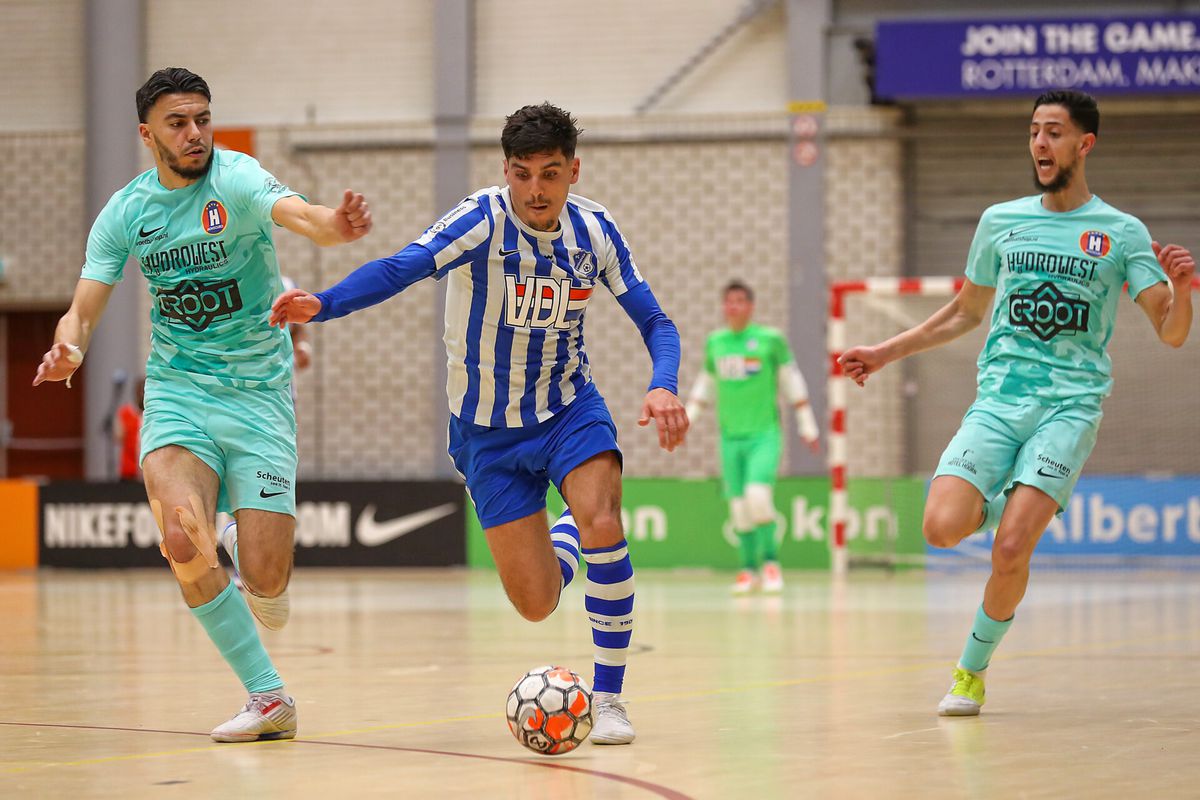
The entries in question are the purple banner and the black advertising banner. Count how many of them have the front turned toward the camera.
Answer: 2

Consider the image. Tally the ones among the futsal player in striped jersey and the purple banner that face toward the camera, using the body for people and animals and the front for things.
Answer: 2

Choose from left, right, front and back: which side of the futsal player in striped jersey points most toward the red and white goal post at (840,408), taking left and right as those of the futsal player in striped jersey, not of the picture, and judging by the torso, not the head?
back

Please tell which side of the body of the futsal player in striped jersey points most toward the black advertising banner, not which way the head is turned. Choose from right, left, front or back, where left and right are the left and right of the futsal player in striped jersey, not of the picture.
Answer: back

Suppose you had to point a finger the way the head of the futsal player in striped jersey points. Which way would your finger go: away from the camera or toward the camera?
toward the camera

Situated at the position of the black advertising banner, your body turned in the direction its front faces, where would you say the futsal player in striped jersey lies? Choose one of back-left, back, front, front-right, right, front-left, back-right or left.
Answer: front

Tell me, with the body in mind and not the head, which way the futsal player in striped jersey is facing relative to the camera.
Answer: toward the camera

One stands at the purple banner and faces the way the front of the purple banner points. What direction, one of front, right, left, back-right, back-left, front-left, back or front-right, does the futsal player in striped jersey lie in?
front

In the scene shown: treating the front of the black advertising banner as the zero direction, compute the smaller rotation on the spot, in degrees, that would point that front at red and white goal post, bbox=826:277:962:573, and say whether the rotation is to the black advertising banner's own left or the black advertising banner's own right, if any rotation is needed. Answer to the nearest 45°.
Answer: approximately 45° to the black advertising banner's own left

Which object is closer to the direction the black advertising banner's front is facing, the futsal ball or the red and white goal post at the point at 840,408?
the futsal ball

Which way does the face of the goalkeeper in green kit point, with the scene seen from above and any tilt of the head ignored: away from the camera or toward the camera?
toward the camera

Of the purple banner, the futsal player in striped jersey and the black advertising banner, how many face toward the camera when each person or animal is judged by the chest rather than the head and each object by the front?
3

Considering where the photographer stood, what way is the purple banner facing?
facing the viewer

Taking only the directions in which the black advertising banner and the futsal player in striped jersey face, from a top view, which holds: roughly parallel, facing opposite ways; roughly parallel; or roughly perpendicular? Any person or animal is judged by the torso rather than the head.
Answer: roughly parallel

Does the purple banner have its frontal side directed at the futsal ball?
yes

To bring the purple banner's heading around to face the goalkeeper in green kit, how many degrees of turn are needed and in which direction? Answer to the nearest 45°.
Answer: approximately 45° to its right

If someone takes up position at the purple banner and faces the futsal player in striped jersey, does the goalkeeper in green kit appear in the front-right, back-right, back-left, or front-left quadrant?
front-right
